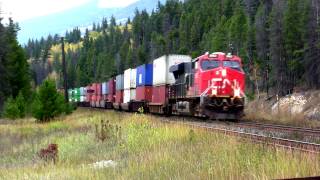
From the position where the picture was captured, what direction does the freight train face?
facing the viewer and to the right of the viewer

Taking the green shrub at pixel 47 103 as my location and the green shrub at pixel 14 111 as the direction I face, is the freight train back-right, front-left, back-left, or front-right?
back-right
